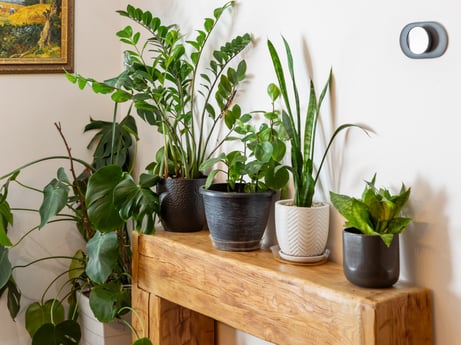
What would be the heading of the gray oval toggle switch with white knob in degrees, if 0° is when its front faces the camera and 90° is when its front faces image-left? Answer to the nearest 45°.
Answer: approximately 45°

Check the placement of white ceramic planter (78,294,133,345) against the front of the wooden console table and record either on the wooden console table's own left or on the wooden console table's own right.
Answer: on the wooden console table's own right

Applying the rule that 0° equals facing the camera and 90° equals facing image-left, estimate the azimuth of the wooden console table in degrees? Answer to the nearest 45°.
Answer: approximately 45°

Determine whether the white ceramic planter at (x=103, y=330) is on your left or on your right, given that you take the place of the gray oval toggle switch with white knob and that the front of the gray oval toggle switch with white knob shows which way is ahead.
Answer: on your right
